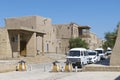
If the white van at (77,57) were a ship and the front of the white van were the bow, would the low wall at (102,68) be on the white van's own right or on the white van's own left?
on the white van's own left

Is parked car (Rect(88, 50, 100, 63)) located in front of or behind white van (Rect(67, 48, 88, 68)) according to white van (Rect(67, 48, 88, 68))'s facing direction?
behind

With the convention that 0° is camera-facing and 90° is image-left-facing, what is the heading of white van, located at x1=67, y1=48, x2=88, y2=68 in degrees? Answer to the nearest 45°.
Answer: approximately 45°

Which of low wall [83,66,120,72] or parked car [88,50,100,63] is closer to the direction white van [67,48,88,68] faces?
the low wall
